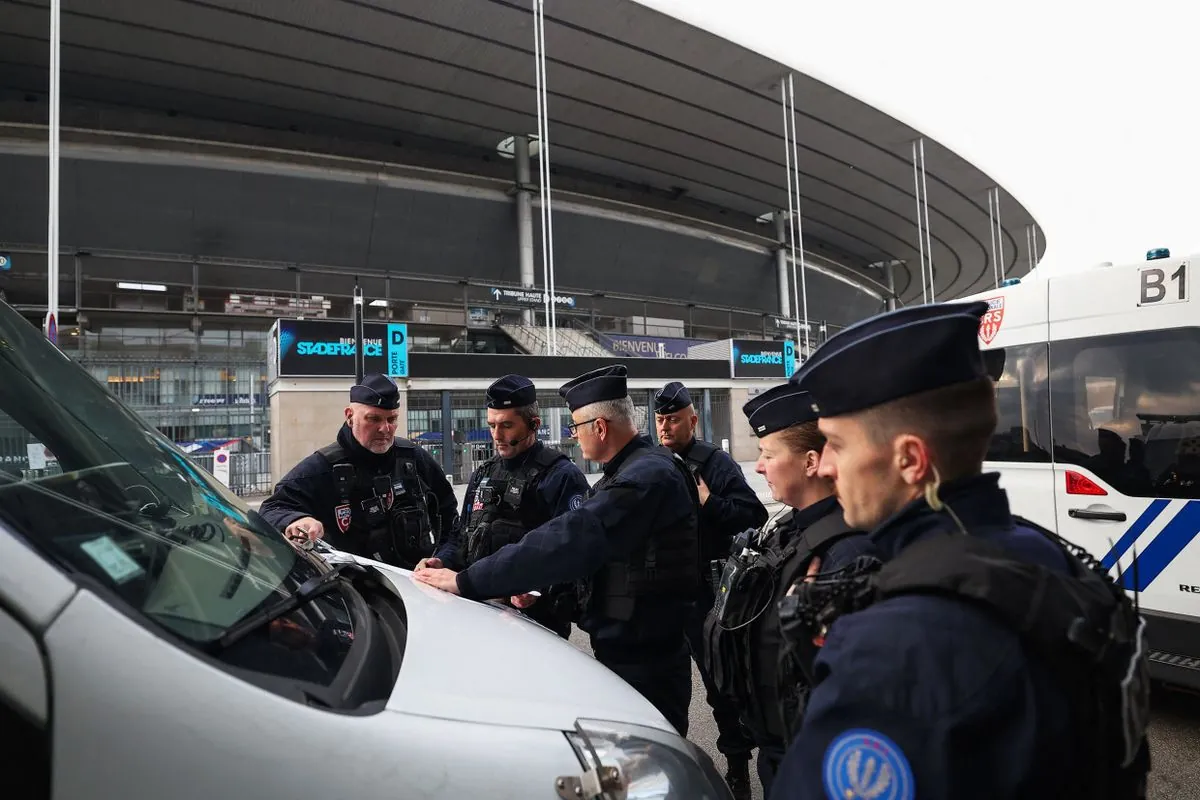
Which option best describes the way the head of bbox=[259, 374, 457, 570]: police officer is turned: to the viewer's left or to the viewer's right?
to the viewer's right

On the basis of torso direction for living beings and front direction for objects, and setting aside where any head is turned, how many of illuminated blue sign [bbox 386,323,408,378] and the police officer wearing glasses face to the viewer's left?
1

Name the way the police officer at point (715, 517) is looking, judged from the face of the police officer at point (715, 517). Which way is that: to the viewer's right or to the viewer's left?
to the viewer's left

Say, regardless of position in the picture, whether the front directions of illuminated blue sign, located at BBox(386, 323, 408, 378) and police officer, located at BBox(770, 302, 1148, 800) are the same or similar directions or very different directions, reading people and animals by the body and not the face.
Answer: very different directions

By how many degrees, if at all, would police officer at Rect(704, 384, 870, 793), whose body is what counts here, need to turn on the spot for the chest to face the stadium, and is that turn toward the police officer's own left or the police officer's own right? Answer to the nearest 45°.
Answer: approximately 45° to the police officer's own right

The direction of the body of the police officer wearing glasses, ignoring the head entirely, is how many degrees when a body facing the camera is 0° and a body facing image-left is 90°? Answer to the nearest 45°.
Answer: approximately 90°

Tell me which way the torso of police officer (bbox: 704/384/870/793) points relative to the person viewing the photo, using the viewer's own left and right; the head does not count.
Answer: facing to the left of the viewer

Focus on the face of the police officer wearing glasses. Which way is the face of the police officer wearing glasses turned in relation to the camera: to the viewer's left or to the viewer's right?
to the viewer's left

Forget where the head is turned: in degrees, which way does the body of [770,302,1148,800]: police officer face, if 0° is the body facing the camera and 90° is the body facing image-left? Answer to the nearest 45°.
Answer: approximately 135°
